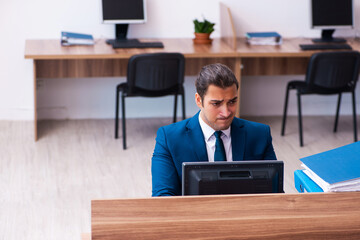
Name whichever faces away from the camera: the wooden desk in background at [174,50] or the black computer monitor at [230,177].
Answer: the black computer monitor

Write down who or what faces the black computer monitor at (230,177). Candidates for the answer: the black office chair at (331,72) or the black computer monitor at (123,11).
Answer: the black computer monitor at (123,11)

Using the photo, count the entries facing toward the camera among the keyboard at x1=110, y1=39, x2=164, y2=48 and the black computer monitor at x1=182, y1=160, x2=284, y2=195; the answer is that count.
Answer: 1

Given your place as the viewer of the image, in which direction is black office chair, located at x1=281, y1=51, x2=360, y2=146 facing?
facing away from the viewer and to the left of the viewer

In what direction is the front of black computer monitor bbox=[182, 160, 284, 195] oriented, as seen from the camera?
facing away from the viewer

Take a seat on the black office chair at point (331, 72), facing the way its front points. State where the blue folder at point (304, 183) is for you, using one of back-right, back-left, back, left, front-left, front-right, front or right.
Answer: back-left

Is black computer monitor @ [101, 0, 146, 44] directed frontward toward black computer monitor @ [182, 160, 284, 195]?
yes
